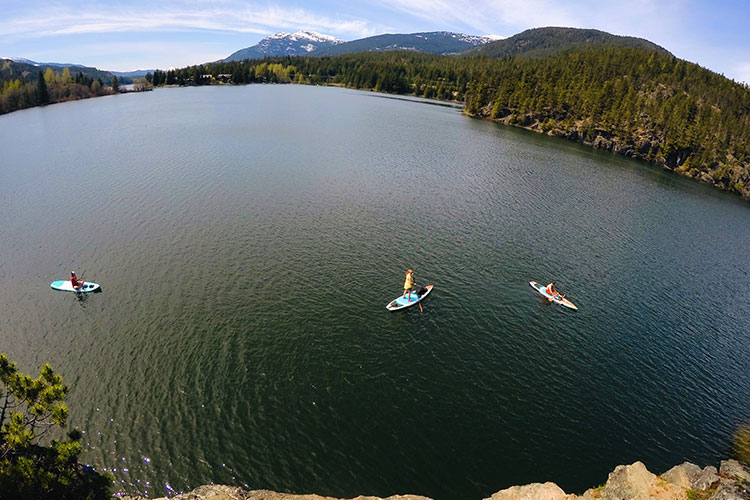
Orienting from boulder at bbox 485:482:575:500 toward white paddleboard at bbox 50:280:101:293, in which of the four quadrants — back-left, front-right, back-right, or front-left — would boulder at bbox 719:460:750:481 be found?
back-right

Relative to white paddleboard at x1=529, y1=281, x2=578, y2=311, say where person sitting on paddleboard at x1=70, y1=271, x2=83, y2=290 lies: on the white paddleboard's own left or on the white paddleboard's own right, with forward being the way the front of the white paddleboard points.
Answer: on the white paddleboard's own right

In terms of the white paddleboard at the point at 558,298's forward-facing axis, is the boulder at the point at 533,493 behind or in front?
in front

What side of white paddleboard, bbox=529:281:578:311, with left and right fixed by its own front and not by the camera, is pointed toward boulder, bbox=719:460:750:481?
front

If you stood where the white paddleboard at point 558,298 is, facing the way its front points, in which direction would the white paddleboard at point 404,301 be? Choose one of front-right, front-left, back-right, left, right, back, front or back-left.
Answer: right

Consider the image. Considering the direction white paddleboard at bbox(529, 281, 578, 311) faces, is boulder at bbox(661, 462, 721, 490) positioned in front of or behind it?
in front

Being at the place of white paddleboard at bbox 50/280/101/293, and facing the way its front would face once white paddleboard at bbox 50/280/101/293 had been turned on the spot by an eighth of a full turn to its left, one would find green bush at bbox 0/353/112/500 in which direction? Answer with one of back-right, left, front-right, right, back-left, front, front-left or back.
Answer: back-right

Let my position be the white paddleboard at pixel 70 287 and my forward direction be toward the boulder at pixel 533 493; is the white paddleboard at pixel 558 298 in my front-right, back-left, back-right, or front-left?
front-left

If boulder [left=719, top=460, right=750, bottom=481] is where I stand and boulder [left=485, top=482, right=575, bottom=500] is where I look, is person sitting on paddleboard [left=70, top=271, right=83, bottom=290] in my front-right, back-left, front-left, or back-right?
front-right

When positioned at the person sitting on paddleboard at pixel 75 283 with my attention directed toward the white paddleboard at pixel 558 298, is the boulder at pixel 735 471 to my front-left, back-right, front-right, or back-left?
front-right
